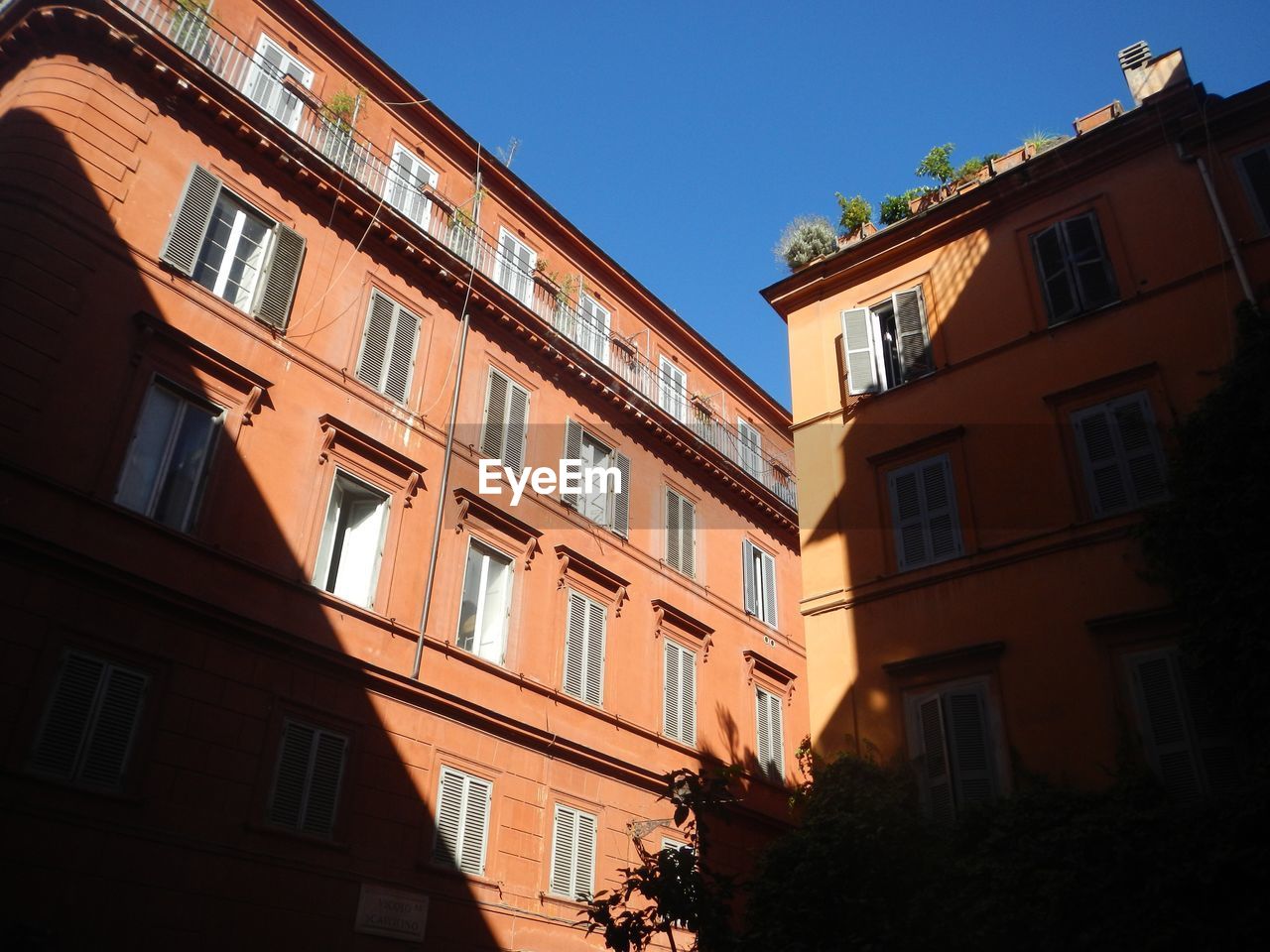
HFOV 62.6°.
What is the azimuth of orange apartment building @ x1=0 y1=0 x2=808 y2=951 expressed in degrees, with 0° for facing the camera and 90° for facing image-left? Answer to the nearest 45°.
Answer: approximately 315°

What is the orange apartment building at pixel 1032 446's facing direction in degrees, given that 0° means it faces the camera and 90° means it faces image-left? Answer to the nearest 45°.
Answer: approximately 45°

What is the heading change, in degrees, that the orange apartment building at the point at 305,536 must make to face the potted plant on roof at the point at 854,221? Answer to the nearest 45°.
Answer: approximately 45° to its left
